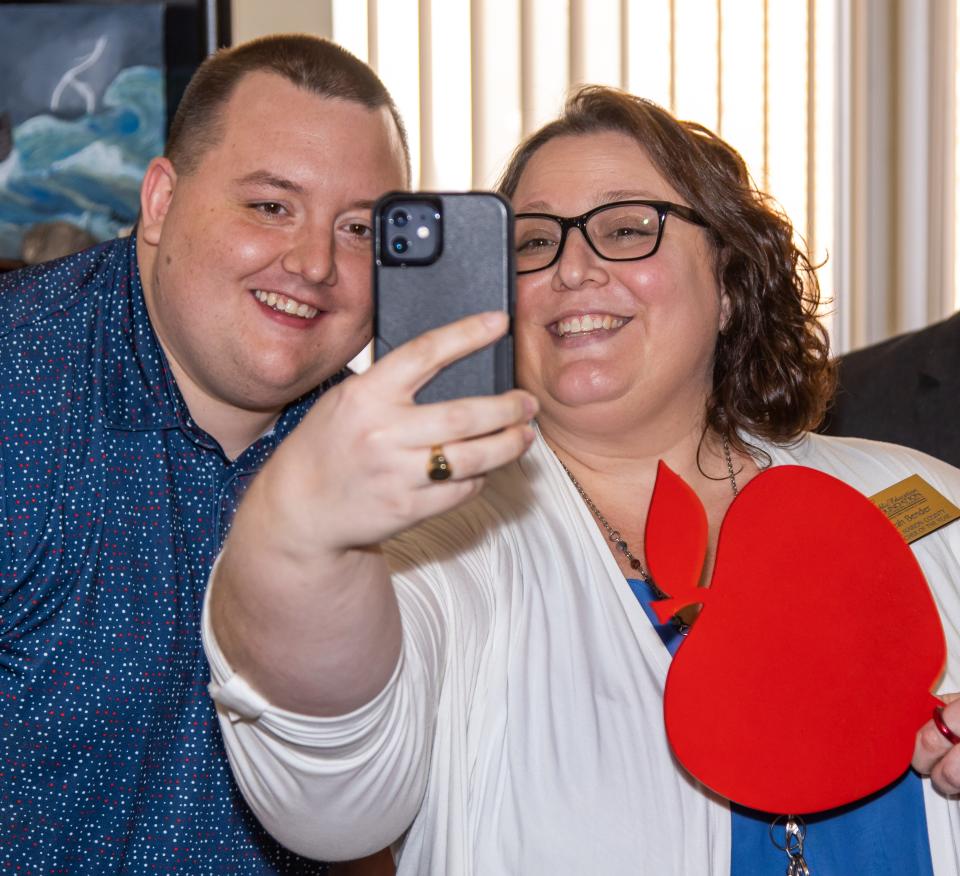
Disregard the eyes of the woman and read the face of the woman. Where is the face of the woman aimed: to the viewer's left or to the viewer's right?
to the viewer's left

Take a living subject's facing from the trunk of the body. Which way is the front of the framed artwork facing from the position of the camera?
facing the viewer

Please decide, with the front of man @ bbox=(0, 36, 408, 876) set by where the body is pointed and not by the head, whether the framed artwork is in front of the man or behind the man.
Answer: behind

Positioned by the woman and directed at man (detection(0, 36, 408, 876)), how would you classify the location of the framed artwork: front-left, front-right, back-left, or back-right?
front-right

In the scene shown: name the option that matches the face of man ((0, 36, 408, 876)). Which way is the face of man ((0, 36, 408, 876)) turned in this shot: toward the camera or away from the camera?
toward the camera

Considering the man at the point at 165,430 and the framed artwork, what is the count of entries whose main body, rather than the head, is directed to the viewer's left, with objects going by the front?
0

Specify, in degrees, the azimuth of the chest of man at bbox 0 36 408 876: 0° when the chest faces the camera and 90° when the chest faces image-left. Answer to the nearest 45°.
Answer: approximately 315°

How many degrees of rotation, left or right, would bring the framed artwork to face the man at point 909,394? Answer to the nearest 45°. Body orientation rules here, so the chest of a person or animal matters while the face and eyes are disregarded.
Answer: approximately 45° to its left

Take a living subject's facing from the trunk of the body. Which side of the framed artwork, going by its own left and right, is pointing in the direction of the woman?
front

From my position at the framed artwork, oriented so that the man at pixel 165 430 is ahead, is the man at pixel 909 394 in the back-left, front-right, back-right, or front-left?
front-left
